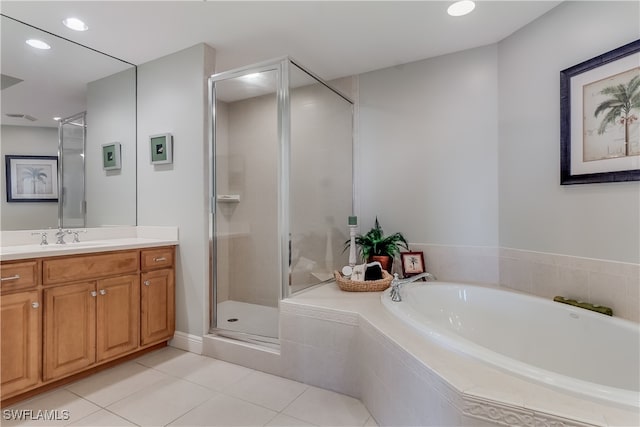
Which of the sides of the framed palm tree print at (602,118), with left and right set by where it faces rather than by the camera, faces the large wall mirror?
front

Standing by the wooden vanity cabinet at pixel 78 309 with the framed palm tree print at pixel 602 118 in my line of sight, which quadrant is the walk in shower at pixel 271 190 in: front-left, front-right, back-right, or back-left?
front-left

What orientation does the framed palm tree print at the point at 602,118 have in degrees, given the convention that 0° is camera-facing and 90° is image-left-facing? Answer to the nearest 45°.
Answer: approximately 45°

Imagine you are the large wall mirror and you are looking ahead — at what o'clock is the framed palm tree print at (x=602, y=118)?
The framed palm tree print is roughly at 12 o'clock from the large wall mirror.

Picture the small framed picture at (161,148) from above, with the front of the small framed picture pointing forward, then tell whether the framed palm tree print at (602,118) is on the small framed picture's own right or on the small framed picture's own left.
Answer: on the small framed picture's own left

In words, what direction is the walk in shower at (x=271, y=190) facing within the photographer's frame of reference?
facing the viewer and to the left of the viewer

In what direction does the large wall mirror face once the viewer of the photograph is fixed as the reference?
facing the viewer and to the right of the viewer

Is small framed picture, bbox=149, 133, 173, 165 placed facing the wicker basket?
no

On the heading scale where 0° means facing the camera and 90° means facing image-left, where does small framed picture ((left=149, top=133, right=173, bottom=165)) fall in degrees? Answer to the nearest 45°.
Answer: approximately 45°

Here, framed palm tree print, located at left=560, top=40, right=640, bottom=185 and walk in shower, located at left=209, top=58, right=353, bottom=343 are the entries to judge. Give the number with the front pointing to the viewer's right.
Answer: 0

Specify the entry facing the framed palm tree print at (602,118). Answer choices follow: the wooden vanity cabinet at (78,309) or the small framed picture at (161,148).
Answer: the wooden vanity cabinet

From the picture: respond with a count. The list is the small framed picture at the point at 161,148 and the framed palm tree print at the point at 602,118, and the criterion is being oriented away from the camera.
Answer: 0

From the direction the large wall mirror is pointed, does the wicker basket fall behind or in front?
in front

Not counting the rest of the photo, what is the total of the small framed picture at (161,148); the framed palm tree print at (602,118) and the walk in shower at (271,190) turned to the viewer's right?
0

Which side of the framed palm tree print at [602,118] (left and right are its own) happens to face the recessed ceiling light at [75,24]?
front

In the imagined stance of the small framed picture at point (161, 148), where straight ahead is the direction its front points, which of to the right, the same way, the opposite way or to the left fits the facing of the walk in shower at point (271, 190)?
the same way

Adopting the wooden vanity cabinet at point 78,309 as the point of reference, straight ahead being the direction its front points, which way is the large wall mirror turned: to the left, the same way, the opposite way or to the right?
the same way
